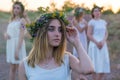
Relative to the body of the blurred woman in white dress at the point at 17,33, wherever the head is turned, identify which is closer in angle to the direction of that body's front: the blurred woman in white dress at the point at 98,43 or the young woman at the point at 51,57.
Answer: the young woman

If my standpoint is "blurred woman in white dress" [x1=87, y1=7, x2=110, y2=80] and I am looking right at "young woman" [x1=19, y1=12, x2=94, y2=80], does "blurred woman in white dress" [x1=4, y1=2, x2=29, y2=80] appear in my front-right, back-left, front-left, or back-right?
front-right

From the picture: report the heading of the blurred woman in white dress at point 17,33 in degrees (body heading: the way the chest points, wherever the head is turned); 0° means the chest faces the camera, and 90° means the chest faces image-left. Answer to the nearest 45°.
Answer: approximately 45°

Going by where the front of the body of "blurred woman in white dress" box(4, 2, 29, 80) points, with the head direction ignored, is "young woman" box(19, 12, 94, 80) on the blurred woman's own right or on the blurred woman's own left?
on the blurred woman's own left

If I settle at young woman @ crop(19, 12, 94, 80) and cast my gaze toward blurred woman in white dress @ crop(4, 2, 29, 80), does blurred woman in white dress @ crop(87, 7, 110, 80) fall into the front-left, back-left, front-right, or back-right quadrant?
front-right

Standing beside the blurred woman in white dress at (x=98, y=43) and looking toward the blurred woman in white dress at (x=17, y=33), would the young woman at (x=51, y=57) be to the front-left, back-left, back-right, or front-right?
front-left

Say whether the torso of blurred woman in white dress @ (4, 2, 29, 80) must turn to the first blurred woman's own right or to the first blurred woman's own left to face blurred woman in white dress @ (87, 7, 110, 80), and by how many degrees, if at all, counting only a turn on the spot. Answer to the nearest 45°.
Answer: approximately 135° to the first blurred woman's own left
